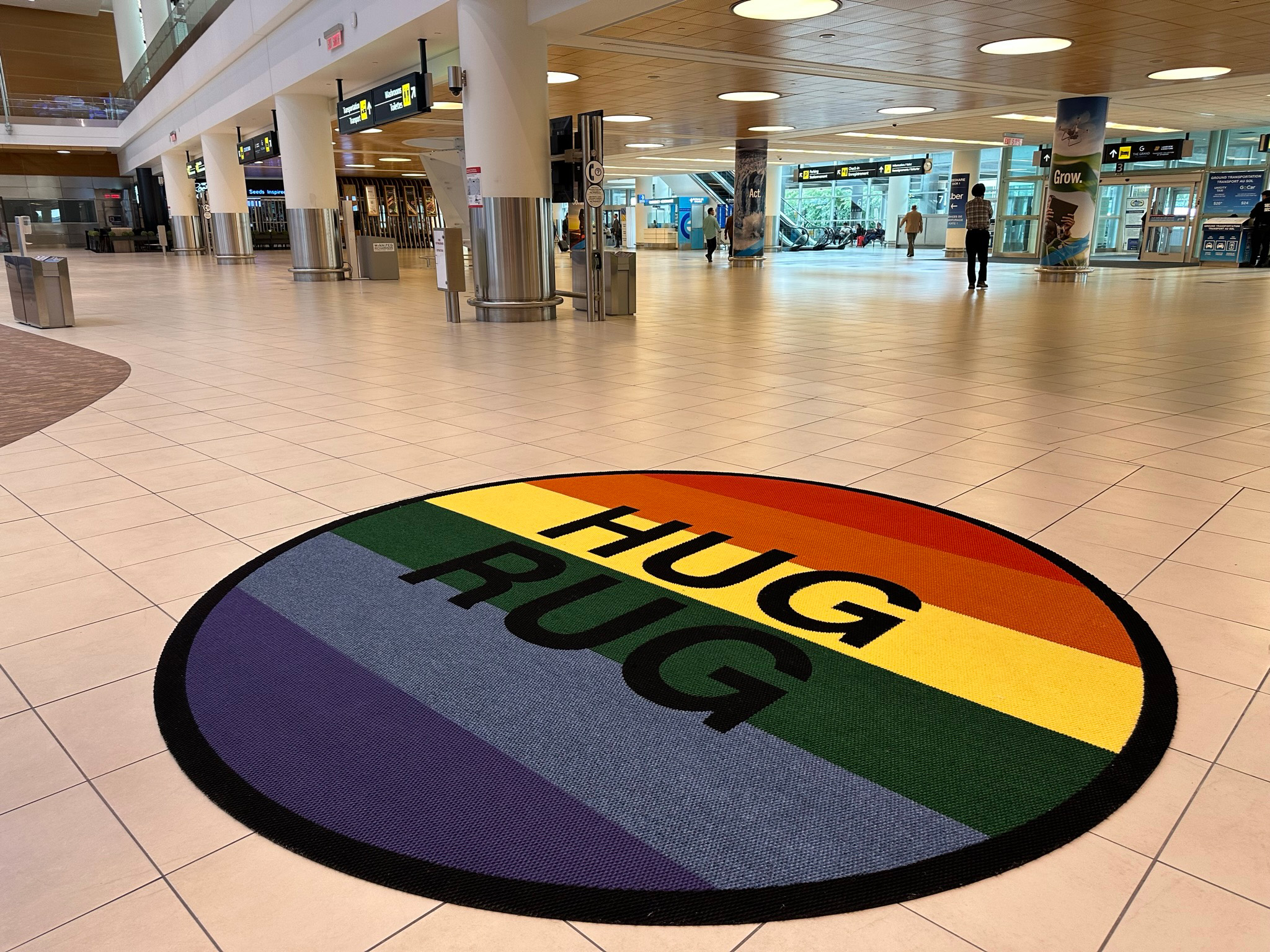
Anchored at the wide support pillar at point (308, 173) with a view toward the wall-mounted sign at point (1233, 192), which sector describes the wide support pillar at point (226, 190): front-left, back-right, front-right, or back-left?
back-left

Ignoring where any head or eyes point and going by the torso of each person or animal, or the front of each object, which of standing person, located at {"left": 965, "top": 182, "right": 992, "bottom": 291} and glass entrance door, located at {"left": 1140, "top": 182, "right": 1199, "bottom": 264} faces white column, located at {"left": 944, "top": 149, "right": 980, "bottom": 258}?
the standing person

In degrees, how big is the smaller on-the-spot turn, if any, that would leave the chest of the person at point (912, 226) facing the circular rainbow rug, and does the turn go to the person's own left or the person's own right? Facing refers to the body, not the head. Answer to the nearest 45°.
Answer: approximately 180°

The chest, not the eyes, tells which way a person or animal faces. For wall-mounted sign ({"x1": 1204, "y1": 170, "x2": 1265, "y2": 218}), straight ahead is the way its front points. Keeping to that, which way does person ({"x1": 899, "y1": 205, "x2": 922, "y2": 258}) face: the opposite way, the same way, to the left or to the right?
the opposite way

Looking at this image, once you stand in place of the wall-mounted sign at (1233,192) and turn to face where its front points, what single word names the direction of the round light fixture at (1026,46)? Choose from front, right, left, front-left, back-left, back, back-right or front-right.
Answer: front

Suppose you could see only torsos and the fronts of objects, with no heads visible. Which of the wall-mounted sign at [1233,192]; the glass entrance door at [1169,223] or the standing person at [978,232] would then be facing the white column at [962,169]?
the standing person

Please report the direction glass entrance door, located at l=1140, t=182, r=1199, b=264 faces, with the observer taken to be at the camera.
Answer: facing the viewer

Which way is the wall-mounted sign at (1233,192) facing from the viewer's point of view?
toward the camera

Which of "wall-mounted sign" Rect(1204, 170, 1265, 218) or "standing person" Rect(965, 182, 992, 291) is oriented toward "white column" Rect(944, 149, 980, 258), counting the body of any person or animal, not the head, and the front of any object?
the standing person

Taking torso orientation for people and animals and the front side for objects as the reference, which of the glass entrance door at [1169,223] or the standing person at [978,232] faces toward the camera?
the glass entrance door

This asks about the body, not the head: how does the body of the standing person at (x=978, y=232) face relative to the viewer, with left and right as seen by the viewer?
facing away from the viewer

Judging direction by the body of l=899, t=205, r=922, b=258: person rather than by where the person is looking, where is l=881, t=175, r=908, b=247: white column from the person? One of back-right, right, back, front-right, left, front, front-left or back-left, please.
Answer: front

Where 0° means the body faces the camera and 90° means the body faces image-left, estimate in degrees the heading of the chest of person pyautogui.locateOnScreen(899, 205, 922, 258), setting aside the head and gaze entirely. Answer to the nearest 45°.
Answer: approximately 180°

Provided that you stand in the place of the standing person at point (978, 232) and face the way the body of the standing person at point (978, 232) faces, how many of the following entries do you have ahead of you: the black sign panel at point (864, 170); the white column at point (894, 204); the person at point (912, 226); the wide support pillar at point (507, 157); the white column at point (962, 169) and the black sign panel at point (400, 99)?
4

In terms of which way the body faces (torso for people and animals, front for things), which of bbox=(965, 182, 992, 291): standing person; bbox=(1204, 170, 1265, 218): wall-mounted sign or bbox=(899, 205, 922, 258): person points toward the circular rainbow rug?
the wall-mounted sign

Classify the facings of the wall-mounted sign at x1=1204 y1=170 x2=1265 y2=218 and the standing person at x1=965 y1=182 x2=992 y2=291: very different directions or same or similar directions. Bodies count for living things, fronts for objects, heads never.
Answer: very different directions
